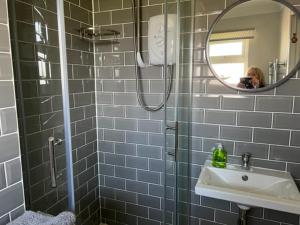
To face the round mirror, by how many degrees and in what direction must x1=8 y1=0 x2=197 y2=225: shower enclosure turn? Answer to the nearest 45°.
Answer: approximately 90° to its left

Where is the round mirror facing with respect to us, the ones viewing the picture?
facing the viewer

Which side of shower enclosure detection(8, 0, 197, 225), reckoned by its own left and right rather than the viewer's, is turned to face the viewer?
front

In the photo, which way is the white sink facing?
toward the camera

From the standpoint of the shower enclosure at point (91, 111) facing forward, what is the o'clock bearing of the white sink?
The white sink is roughly at 10 o'clock from the shower enclosure.

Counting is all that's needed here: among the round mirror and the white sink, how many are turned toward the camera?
2

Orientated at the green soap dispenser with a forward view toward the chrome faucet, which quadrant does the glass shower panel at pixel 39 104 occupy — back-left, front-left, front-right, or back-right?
back-right

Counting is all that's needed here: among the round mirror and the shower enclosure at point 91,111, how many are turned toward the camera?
2

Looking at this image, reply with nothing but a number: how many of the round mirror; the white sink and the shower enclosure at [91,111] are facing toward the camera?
3

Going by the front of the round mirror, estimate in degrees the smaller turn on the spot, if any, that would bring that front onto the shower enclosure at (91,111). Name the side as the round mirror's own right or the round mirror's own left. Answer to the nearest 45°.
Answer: approximately 90° to the round mirror's own right
